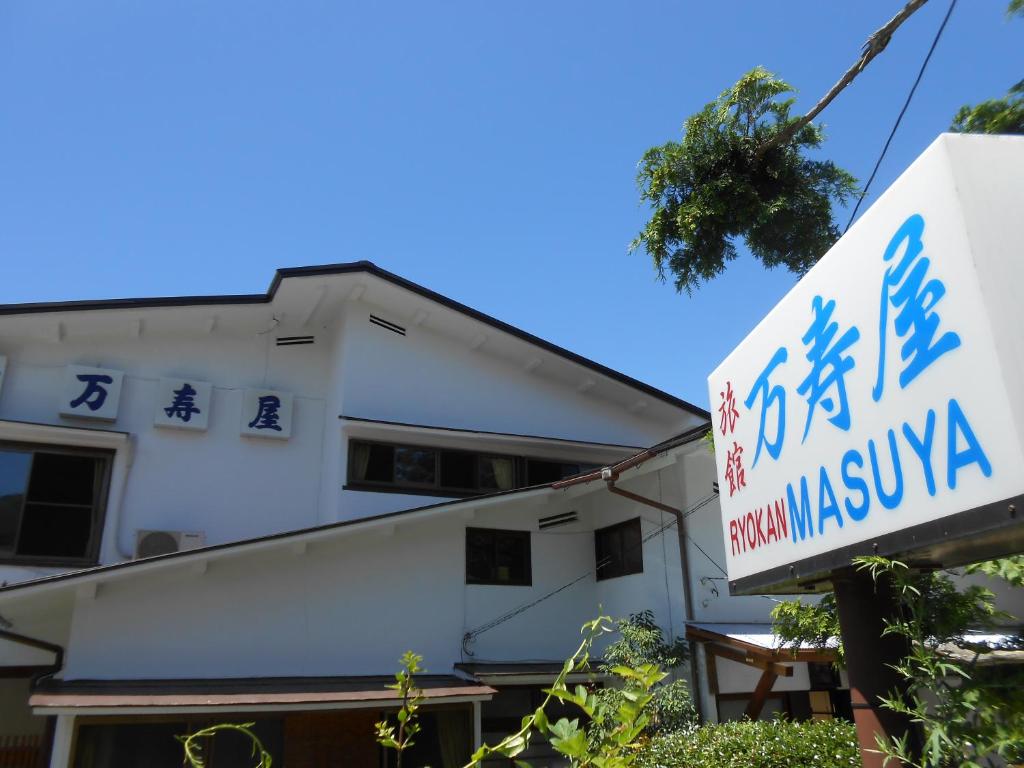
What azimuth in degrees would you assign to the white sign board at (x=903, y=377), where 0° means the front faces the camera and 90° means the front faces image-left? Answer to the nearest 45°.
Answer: approximately 45°

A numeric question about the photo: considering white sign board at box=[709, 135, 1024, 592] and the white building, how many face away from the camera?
0

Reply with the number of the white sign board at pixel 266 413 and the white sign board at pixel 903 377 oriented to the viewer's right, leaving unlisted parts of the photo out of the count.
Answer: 0

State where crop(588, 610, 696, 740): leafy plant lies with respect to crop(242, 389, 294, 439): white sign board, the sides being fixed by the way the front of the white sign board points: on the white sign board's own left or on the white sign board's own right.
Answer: on the white sign board's own left

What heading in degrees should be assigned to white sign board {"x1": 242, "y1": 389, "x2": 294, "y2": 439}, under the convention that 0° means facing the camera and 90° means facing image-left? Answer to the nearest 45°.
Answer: approximately 0°

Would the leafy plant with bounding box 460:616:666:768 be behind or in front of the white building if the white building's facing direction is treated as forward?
in front

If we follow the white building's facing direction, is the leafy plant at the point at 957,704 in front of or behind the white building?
in front

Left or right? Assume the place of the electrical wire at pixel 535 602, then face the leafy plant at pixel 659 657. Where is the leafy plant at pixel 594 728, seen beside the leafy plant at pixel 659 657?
right

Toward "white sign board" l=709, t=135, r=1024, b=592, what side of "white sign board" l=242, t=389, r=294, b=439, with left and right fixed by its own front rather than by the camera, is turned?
front

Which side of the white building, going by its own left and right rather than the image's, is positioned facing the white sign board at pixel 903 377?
front
